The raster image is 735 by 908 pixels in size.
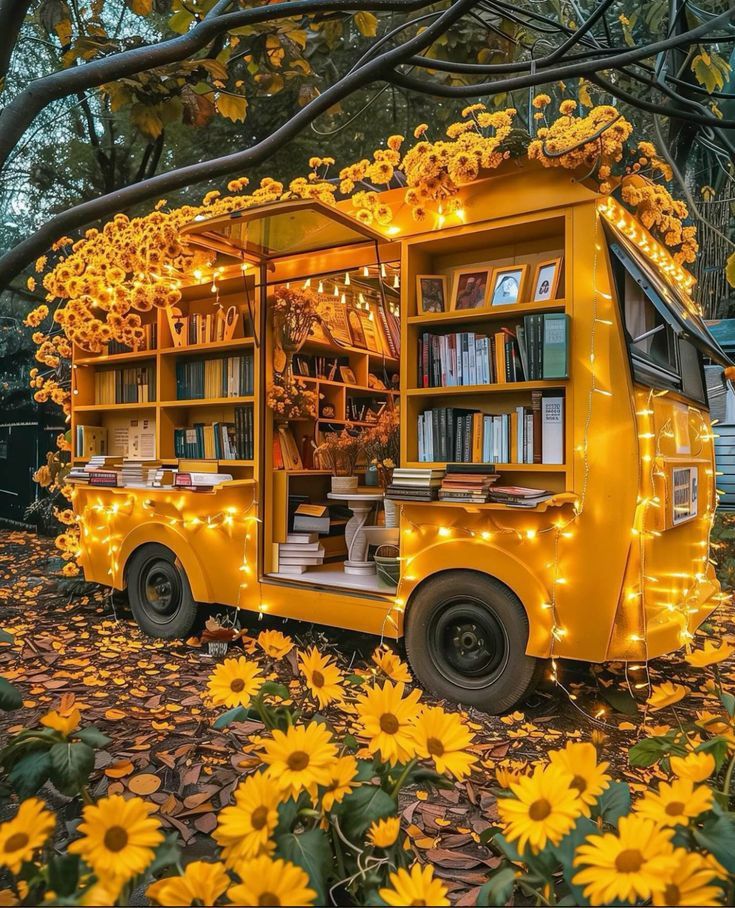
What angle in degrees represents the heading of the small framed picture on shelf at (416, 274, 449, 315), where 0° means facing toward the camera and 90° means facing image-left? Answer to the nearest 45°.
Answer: approximately 0°

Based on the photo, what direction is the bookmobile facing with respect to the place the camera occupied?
facing the viewer and to the right of the viewer

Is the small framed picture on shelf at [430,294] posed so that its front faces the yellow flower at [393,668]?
yes

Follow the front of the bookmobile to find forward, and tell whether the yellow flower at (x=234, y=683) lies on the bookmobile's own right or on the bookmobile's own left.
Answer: on the bookmobile's own right

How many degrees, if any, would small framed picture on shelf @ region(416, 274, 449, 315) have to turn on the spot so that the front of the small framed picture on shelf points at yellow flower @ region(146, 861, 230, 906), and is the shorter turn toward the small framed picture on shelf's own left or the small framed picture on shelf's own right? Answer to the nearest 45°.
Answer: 0° — it already faces it

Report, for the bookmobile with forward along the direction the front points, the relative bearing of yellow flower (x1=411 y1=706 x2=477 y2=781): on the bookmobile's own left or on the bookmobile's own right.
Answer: on the bookmobile's own right

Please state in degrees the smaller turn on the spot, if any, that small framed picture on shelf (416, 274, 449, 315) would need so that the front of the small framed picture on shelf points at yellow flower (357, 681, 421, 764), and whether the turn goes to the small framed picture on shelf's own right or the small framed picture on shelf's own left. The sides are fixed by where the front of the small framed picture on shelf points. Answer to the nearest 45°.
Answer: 0° — it already faces it

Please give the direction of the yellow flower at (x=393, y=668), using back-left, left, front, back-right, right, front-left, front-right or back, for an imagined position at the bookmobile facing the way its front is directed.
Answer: front-right

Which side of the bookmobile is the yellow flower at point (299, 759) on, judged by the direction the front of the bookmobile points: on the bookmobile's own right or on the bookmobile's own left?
on the bookmobile's own right

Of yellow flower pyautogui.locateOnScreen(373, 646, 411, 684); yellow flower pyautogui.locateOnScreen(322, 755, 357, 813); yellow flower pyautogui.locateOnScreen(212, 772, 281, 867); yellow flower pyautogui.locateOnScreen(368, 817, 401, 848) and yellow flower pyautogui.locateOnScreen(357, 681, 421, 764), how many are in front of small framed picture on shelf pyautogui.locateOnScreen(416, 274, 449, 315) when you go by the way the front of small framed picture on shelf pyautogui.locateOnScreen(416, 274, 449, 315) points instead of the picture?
5

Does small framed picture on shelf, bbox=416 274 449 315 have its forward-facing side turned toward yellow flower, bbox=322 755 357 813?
yes

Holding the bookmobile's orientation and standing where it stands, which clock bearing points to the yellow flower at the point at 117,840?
The yellow flower is roughly at 2 o'clock from the bookmobile.

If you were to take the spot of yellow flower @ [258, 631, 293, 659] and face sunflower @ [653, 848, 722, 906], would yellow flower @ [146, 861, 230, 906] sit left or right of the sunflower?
right
